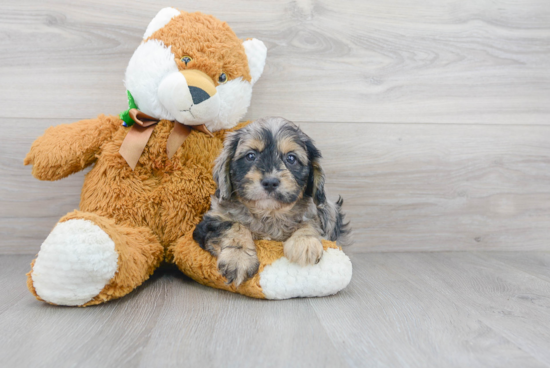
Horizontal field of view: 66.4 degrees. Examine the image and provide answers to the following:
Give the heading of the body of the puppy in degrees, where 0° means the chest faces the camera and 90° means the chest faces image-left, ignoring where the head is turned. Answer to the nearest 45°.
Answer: approximately 0°

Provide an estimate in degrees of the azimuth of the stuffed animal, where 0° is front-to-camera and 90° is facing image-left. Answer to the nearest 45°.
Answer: approximately 0°
